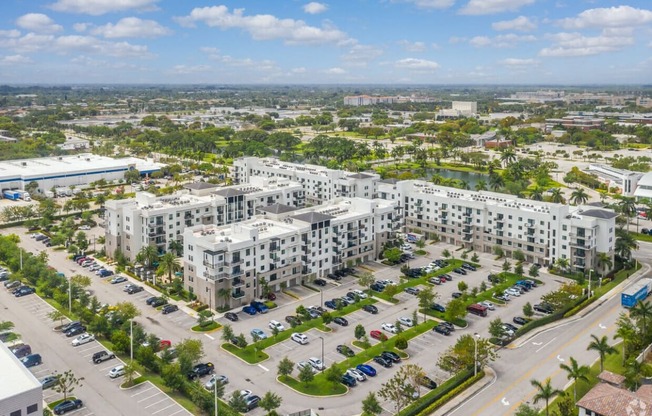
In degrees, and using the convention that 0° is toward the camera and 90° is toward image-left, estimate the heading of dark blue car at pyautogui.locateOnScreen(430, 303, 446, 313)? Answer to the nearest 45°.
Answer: approximately 315°

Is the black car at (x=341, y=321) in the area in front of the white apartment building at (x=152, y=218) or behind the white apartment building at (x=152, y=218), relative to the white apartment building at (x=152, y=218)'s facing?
in front

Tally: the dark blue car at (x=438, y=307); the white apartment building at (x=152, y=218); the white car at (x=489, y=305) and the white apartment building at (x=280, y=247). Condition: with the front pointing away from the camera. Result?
0

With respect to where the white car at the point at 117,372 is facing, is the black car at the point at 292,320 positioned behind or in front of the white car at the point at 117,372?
in front

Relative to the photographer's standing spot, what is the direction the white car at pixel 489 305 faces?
facing the viewer and to the right of the viewer

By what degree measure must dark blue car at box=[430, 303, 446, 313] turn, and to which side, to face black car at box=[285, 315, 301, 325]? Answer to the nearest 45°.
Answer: approximately 90° to its right

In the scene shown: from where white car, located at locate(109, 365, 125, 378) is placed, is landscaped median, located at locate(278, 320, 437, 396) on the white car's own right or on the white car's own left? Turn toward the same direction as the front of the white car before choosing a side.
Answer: on the white car's own right

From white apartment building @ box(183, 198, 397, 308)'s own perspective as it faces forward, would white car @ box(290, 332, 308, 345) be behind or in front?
in front
